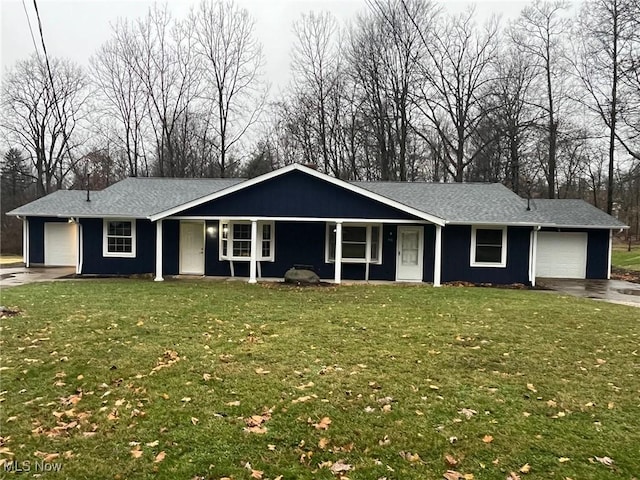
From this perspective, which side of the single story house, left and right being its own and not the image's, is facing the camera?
front

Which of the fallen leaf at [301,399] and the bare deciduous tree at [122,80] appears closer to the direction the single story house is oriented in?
the fallen leaf

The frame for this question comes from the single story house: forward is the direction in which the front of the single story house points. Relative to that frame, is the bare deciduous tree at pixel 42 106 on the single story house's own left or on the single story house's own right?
on the single story house's own right

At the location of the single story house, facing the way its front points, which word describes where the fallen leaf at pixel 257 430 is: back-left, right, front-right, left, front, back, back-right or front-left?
front

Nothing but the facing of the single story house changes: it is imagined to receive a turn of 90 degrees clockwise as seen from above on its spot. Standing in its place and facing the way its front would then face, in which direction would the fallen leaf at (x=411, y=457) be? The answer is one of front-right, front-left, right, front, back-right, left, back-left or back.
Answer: left

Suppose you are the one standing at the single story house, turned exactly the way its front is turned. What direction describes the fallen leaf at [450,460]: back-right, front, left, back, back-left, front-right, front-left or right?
front

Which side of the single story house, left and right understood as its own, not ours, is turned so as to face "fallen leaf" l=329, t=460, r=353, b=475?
front

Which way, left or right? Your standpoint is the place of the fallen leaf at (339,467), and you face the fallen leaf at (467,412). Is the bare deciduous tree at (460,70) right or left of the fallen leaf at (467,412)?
left

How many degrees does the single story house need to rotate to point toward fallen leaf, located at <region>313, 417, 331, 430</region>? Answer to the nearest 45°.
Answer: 0° — it already faces it

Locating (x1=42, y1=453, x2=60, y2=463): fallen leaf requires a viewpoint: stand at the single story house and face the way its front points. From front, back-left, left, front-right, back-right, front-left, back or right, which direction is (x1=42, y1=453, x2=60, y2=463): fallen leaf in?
front

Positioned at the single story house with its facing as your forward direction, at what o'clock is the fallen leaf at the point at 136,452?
The fallen leaf is roughly at 12 o'clock from the single story house.

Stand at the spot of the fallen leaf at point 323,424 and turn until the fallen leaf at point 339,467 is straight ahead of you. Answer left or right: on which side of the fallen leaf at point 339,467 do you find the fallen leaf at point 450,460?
left

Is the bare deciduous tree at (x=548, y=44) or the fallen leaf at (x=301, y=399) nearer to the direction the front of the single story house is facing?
the fallen leaf

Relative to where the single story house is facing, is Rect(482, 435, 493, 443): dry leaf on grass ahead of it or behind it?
ahead

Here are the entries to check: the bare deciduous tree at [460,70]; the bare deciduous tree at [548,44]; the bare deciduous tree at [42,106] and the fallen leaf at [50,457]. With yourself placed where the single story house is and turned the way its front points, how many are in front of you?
1

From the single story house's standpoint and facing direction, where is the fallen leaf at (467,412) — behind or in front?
in front

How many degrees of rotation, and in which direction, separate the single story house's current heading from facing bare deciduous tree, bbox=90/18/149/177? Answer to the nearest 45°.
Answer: approximately 135° to its right

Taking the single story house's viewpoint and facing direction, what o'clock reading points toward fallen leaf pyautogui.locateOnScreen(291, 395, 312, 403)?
The fallen leaf is roughly at 12 o'clock from the single story house.

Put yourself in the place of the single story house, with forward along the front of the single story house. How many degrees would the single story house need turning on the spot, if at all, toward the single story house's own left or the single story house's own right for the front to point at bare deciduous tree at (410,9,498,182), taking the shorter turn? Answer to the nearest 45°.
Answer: approximately 135° to the single story house's own left
